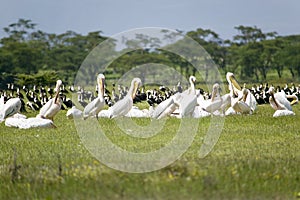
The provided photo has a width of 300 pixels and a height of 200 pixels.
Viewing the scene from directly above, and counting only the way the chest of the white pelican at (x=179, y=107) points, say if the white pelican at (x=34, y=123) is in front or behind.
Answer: behind

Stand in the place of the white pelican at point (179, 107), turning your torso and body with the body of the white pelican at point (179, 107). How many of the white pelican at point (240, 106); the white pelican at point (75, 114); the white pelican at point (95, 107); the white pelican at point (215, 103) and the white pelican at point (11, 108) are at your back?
3

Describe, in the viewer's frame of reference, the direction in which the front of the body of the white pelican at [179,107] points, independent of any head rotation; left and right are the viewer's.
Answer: facing to the right of the viewer

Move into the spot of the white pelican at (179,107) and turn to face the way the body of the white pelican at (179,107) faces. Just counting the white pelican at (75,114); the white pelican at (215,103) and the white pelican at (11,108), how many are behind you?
2
